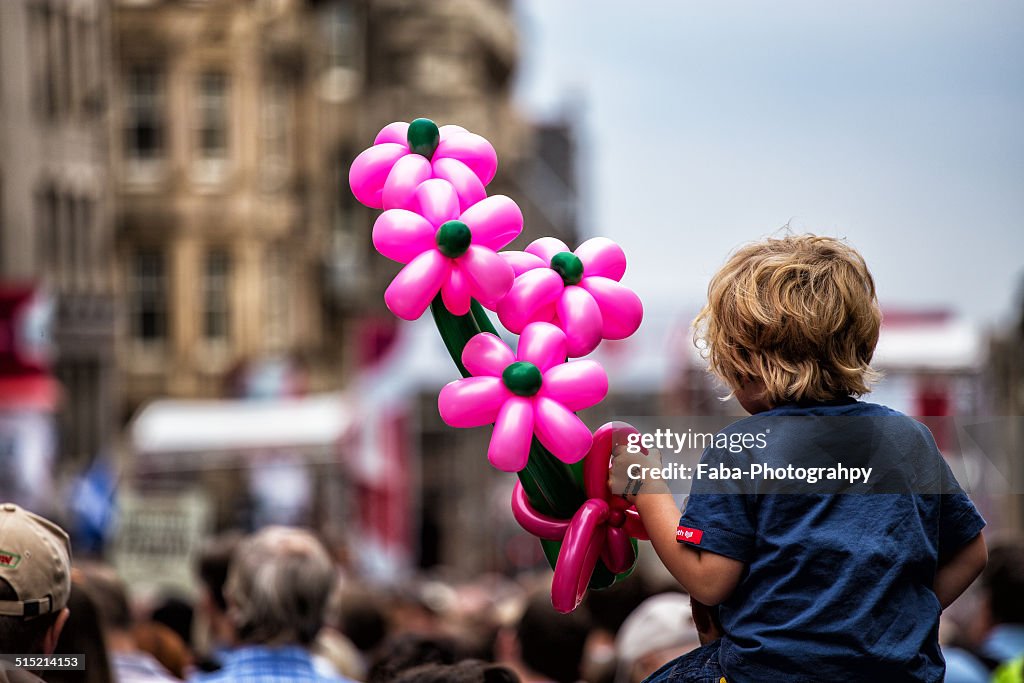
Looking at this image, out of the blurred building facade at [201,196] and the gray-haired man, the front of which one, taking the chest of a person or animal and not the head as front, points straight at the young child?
the blurred building facade

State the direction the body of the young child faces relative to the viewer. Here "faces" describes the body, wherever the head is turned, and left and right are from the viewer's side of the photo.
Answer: facing away from the viewer and to the left of the viewer

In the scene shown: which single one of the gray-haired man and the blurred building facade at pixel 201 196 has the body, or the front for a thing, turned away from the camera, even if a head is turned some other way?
the gray-haired man

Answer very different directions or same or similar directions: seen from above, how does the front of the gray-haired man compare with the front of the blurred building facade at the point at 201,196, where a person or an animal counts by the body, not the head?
very different directions

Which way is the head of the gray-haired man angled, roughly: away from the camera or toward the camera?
away from the camera

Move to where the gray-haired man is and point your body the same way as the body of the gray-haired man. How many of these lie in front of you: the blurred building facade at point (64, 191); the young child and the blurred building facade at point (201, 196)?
2

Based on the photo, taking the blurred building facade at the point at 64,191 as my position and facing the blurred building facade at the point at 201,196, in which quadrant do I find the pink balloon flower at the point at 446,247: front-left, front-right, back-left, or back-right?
back-right

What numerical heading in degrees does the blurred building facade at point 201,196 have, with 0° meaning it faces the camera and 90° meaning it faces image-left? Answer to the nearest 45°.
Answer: approximately 0°

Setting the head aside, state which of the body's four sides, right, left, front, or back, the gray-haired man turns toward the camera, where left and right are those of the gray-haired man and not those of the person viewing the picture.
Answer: back

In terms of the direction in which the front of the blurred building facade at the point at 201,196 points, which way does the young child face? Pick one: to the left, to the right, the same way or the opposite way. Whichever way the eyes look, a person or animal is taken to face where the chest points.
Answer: the opposite way
